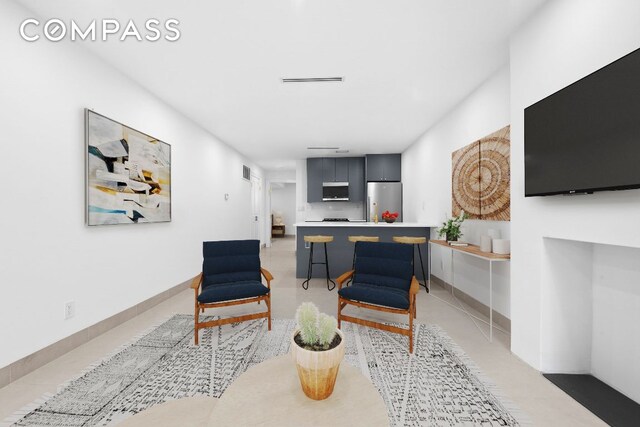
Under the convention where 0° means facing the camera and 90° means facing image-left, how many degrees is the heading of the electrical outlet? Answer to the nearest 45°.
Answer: approximately 315°

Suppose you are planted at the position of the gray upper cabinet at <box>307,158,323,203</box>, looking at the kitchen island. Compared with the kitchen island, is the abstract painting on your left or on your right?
right

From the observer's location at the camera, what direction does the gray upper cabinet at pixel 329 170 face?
facing the viewer

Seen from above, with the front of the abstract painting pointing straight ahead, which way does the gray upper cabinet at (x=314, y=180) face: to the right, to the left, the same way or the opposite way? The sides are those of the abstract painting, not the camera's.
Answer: to the right

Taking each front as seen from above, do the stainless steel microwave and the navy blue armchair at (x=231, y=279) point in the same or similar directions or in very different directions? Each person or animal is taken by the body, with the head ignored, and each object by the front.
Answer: same or similar directions

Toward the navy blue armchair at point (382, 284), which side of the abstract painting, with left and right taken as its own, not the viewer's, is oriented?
front

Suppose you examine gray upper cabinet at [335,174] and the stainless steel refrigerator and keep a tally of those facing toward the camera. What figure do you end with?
2

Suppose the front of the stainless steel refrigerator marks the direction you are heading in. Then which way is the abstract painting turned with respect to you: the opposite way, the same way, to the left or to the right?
to the left

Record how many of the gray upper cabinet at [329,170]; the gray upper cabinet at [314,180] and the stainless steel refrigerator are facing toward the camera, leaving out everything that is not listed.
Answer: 3

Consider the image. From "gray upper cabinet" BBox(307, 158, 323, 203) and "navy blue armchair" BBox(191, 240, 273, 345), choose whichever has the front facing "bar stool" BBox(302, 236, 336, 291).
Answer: the gray upper cabinet

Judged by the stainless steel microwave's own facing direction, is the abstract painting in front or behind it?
in front

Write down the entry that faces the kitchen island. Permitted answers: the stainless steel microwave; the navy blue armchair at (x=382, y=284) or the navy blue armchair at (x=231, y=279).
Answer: the stainless steel microwave

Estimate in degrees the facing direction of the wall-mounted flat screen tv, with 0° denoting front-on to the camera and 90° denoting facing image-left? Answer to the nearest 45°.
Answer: approximately 45°

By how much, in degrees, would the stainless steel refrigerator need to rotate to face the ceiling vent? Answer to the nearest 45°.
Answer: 0° — it already faces it

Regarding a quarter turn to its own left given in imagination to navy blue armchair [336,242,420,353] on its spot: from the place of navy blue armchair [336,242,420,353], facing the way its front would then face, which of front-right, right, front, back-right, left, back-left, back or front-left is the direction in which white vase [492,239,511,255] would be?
front-left

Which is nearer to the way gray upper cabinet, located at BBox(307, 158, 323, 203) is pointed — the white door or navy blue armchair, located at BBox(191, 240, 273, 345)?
the navy blue armchair

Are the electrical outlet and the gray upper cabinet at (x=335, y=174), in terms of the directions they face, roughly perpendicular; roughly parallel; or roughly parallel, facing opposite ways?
roughly perpendicular

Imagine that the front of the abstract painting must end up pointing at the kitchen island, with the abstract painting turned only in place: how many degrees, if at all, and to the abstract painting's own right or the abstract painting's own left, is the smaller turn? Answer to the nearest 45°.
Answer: approximately 45° to the abstract painting's own left
